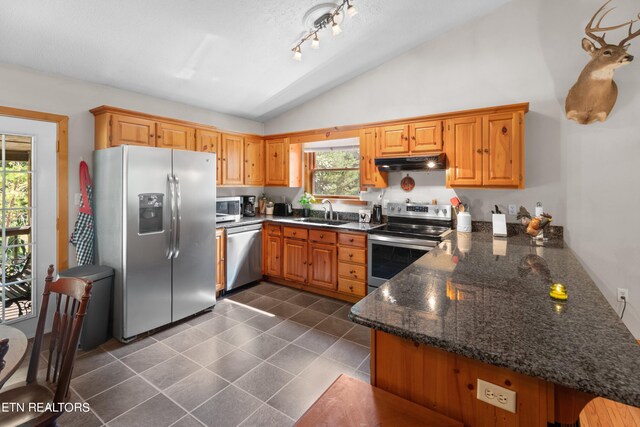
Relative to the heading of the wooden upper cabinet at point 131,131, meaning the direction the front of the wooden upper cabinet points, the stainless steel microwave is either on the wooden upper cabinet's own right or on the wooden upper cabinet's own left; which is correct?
on the wooden upper cabinet's own left

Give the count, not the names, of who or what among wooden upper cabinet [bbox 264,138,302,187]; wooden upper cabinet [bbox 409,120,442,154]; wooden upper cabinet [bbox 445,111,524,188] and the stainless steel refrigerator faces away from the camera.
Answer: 0

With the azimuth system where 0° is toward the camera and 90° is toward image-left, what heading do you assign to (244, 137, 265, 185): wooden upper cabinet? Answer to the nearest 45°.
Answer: approximately 315°

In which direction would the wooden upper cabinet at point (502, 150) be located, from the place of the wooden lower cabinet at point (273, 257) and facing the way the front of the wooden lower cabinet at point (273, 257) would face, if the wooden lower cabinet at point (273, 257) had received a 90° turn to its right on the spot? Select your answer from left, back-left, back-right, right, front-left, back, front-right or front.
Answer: back

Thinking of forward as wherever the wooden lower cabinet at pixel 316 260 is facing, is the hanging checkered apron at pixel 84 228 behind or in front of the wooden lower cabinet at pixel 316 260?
in front

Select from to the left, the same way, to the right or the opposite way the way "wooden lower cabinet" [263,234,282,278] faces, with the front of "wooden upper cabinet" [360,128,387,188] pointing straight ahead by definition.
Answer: the same way

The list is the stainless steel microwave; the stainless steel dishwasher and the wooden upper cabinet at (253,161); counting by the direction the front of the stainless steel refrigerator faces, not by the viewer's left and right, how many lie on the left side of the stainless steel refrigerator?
3

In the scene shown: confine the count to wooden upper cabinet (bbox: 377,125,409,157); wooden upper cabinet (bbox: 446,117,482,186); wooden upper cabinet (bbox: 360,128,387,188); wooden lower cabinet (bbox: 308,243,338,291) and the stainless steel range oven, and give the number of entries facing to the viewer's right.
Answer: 0

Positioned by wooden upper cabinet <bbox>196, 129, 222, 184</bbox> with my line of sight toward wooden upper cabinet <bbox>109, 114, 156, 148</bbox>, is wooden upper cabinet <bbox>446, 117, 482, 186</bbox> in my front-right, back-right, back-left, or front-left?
back-left

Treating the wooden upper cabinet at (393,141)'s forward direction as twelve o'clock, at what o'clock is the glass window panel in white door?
The glass window panel in white door is roughly at 2 o'clock from the wooden upper cabinet.

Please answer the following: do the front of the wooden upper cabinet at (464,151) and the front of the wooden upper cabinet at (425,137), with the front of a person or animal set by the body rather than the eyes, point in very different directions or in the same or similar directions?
same or similar directions

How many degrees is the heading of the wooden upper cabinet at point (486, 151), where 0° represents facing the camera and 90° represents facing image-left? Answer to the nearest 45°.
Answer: approximately 45°
